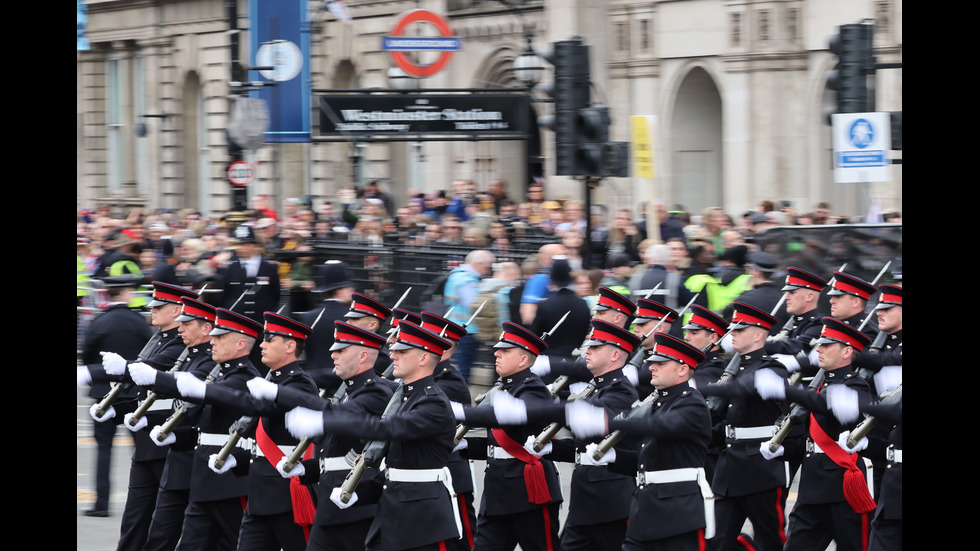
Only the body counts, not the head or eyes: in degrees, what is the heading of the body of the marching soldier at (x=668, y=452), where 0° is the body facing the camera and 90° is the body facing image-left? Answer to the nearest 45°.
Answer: approximately 45°

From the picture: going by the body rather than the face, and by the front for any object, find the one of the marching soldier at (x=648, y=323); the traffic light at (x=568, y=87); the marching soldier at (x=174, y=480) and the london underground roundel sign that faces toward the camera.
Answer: the london underground roundel sign

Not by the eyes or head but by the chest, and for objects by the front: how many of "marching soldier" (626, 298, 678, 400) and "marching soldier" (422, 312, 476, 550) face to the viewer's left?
2

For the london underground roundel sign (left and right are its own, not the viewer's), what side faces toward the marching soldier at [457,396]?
front

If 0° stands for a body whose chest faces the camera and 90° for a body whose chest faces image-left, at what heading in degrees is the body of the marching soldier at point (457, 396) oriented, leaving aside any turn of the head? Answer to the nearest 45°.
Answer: approximately 90°

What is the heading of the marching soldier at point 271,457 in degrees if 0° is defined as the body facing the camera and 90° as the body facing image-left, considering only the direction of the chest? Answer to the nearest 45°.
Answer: approximately 90°

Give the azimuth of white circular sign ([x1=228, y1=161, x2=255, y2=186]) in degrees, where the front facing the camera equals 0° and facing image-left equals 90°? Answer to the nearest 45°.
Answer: approximately 0°

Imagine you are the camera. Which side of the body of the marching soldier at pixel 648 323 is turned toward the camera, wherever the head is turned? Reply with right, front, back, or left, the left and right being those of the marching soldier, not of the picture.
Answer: left

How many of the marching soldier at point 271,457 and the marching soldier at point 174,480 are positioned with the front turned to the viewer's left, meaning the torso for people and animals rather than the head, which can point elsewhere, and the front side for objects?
2

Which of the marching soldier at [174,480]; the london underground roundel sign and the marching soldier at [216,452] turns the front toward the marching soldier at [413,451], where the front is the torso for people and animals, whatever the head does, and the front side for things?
the london underground roundel sign

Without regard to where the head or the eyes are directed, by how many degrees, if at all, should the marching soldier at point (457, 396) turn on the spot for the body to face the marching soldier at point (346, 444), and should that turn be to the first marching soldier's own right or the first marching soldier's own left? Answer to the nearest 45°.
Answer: approximately 45° to the first marching soldier's own left

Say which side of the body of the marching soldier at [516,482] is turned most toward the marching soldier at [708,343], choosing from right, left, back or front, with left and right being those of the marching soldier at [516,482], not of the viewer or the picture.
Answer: back

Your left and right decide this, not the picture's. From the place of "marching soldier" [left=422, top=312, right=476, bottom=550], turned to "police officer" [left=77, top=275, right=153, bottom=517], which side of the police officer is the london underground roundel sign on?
right

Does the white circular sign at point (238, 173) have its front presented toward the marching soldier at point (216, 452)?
yes
